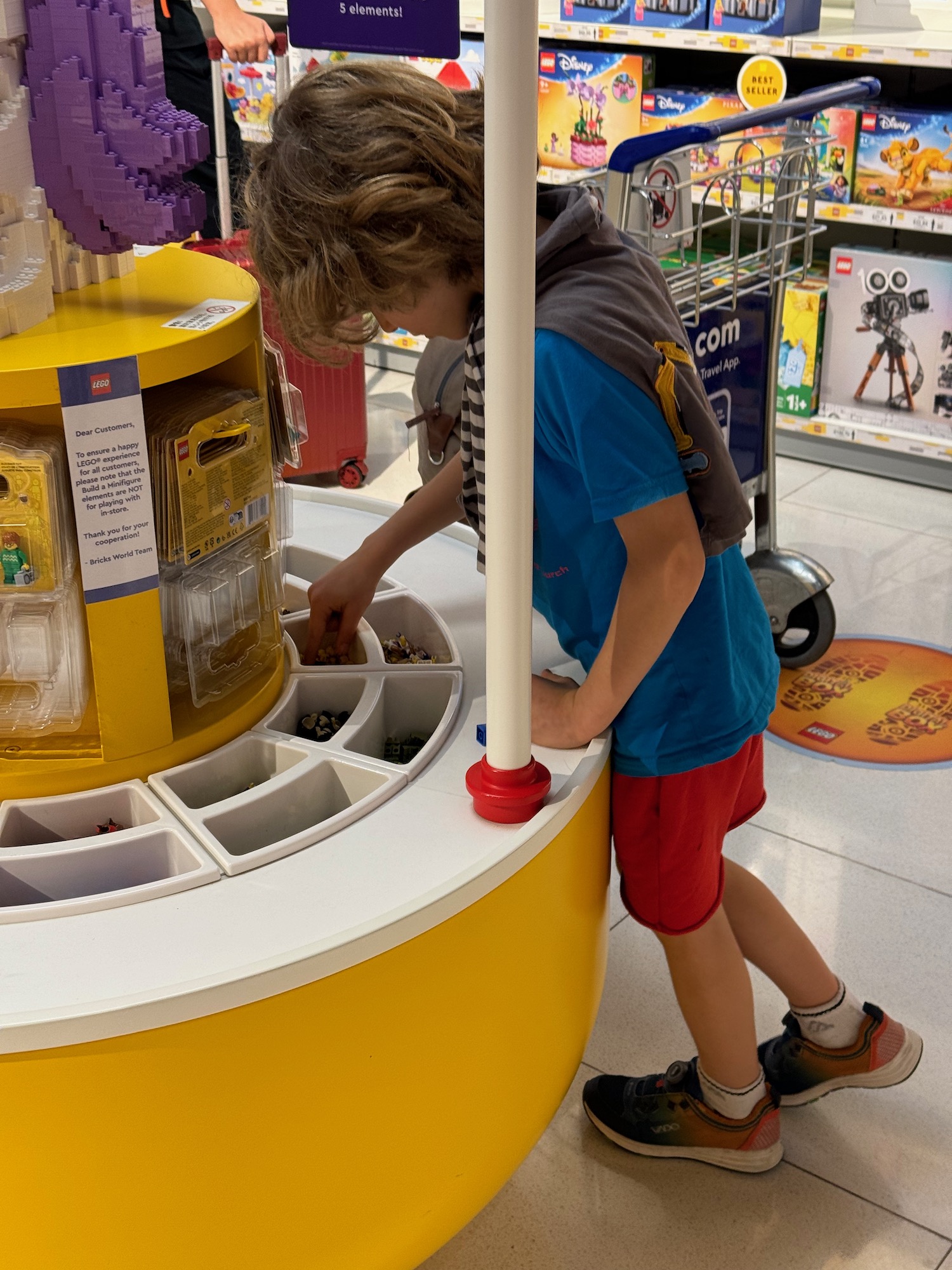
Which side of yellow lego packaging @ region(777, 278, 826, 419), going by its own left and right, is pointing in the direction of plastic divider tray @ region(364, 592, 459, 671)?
front

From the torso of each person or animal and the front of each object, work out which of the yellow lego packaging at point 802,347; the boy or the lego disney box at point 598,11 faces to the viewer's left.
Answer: the boy

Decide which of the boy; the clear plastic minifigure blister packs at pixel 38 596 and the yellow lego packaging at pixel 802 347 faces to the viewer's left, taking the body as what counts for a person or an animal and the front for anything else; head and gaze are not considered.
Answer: the boy

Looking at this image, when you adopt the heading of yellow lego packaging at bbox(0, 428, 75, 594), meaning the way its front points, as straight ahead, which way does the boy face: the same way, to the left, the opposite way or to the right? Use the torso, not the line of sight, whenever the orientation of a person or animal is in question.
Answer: to the right

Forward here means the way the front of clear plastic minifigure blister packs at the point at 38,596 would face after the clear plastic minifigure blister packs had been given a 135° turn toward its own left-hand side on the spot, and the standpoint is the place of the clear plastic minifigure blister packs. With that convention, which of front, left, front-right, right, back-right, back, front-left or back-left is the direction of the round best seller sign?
front

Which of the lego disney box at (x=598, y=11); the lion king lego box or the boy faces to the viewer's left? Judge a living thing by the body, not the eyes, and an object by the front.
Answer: the boy
